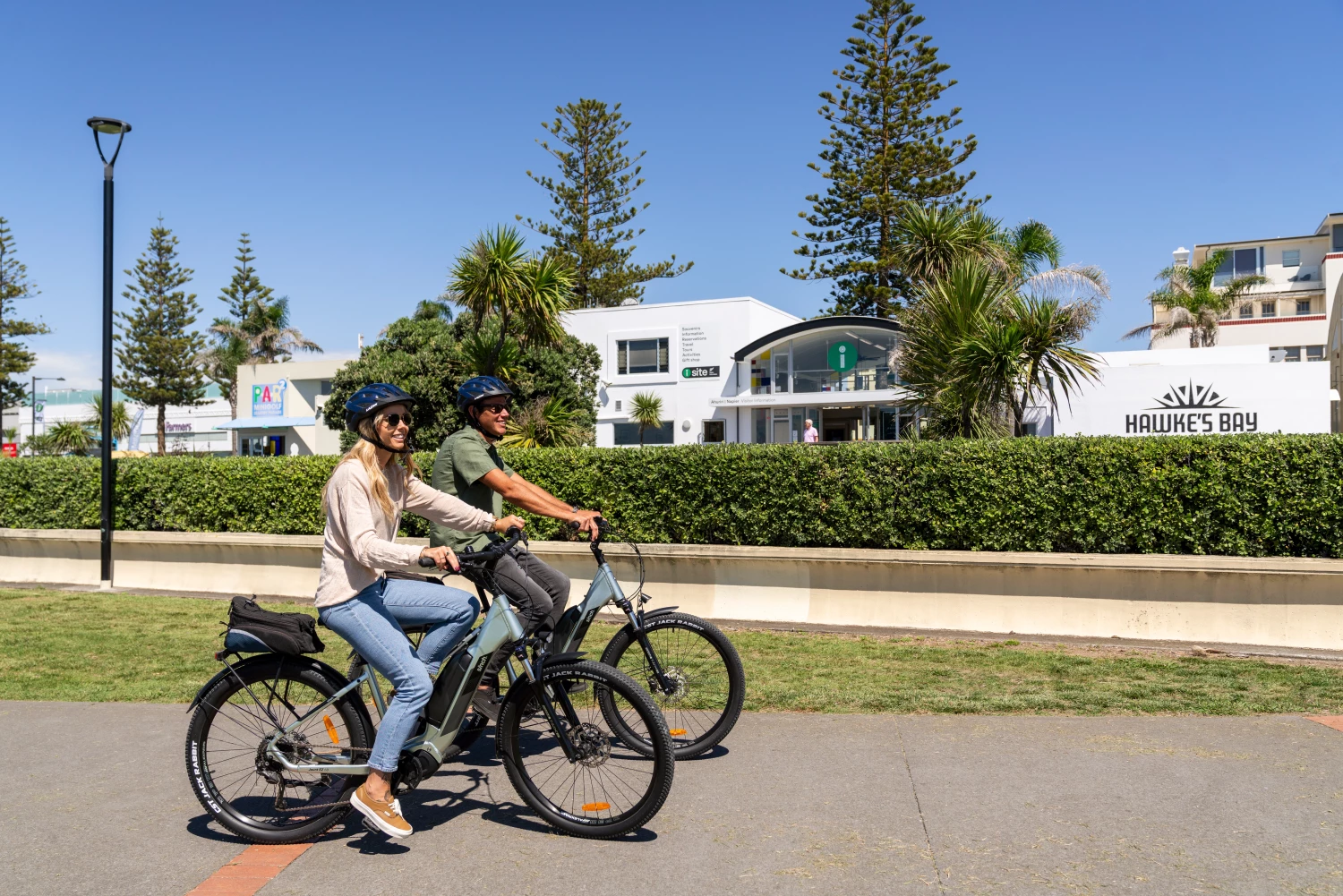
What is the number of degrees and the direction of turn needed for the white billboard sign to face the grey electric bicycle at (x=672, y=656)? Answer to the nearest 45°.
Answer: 0° — it already faces it

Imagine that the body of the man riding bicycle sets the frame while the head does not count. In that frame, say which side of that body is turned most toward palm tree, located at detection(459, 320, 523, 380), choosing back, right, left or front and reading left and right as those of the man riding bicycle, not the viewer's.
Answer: left

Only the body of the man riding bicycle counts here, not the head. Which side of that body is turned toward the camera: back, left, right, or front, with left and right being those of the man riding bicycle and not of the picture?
right

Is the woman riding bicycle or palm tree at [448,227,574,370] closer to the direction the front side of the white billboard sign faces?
the woman riding bicycle

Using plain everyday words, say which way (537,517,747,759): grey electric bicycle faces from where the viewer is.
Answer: facing to the right of the viewer

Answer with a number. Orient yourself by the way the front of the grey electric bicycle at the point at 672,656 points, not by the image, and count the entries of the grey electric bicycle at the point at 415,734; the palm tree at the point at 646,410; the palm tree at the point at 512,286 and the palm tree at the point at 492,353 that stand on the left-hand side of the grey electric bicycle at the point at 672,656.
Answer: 3

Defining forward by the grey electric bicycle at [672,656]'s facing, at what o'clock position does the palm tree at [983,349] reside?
The palm tree is roughly at 10 o'clock from the grey electric bicycle.

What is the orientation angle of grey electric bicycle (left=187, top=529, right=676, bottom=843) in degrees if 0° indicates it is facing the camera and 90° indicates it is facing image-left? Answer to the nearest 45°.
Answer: approximately 270°
